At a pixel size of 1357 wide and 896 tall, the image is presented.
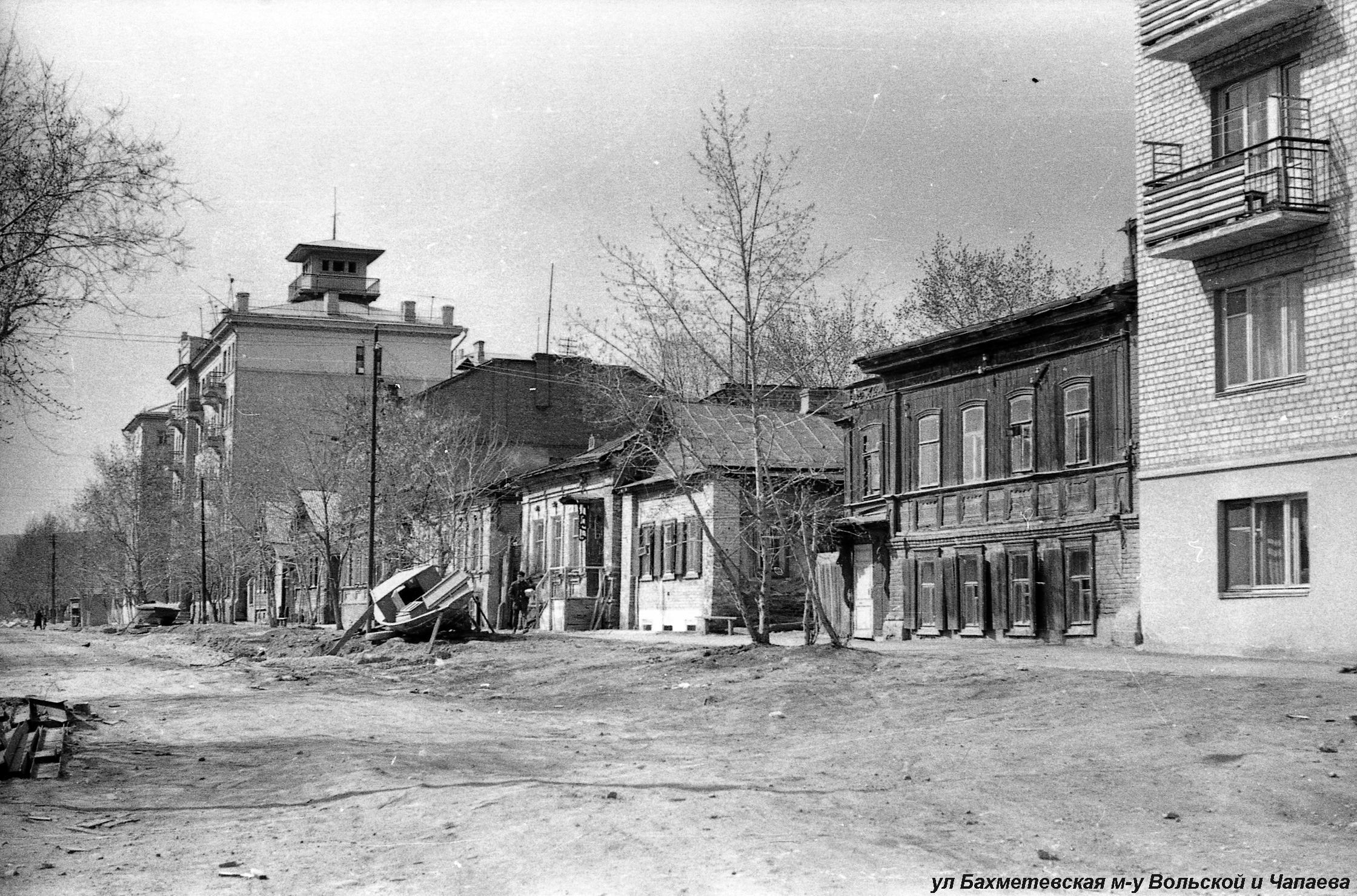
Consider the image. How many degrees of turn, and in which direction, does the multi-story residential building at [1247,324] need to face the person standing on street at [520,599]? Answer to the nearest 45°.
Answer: approximately 90° to its right

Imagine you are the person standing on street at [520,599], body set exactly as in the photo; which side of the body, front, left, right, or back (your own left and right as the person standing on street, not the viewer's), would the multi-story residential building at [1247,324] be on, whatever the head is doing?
front

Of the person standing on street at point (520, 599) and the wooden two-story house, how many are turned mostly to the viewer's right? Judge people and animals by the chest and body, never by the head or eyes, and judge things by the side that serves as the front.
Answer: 0

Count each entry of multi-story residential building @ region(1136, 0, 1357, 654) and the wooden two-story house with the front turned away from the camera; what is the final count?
0

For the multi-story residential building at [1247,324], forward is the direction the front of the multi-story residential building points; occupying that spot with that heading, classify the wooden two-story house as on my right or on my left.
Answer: on my right

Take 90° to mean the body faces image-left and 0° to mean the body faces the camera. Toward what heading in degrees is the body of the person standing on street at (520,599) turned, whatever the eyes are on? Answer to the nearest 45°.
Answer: approximately 0°

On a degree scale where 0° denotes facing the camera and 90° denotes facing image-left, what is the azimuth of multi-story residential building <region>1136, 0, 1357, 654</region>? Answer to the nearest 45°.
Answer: approximately 45°

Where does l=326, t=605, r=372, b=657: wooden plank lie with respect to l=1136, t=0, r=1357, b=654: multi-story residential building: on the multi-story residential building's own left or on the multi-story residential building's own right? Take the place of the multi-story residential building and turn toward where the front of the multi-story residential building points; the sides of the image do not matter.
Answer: on the multi-story residential building's own right

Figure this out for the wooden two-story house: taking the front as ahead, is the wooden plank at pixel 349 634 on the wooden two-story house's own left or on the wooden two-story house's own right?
on the wooden two-story house's own right

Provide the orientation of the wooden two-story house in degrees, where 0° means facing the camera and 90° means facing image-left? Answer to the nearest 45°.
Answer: approximately 45°
